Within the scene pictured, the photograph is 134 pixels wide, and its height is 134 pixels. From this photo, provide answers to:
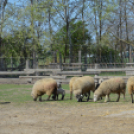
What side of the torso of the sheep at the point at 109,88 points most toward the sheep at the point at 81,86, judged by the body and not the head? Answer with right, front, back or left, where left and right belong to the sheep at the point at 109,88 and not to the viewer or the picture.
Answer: front

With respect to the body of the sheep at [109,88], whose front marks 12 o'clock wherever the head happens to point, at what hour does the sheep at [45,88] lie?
the sheep at [45,88] is roughly at 12 o'clock from the sheep at [109,88].

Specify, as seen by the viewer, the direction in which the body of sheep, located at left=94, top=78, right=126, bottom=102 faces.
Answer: to the viewer's left

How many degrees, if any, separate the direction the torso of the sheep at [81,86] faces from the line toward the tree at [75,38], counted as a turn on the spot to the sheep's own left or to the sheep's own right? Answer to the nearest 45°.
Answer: approximately 135° to the sheep's own right

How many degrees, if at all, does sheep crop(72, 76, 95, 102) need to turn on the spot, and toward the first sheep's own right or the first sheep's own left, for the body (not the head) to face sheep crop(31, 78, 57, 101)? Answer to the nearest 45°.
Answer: approximately 45° to the first sheep's own right

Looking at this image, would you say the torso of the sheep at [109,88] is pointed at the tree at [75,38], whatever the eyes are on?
no

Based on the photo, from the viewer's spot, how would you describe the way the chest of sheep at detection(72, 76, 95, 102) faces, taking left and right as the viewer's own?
facing the viewer and to the left of the viewer

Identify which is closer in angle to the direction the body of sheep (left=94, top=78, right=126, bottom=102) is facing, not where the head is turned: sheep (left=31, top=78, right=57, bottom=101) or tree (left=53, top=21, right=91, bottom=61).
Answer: the sheep
